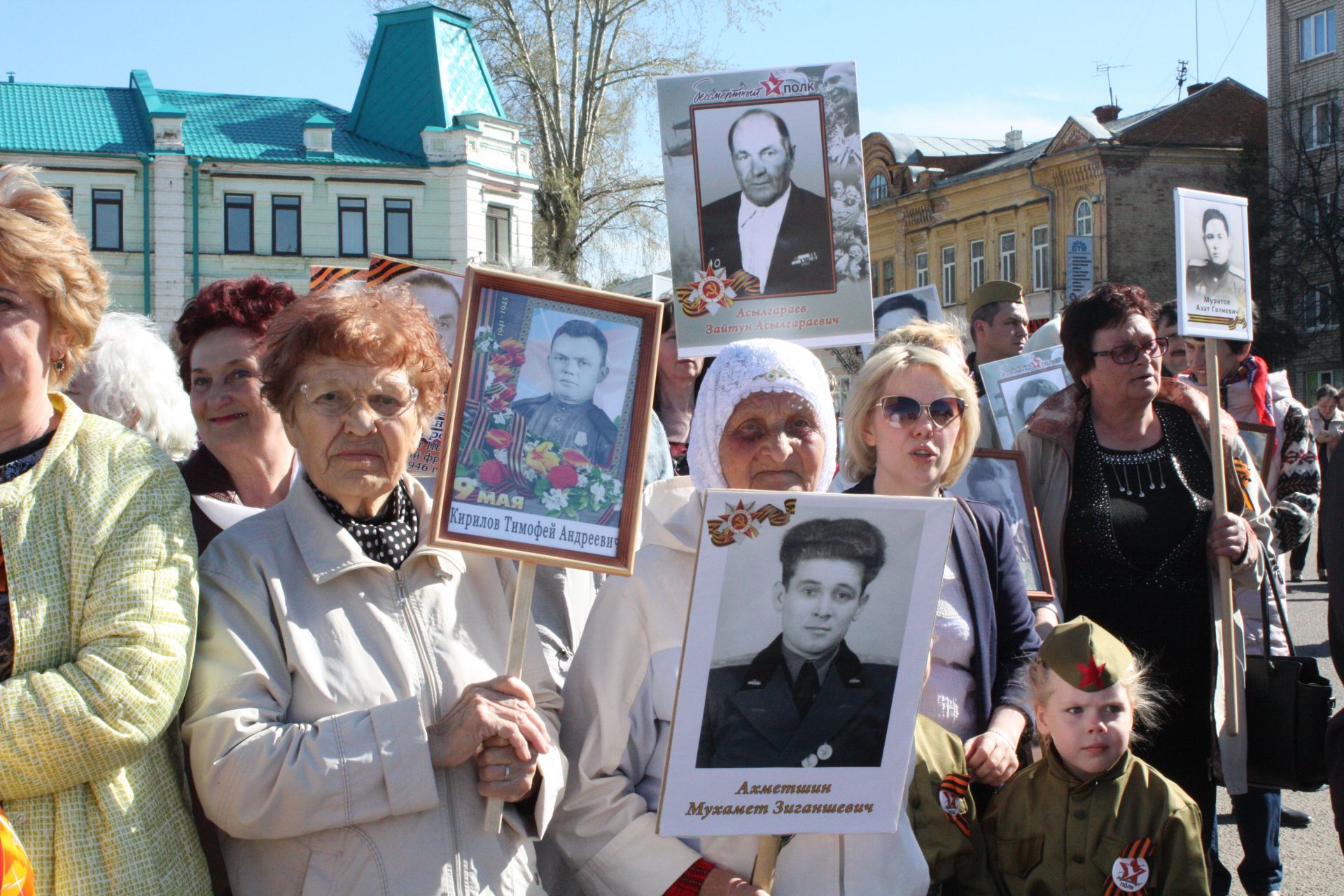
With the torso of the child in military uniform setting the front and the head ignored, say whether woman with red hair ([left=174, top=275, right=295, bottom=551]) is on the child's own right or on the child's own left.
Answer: on the child's own right

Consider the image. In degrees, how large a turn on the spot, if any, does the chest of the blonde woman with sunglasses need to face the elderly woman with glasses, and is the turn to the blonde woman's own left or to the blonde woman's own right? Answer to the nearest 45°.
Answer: approximately 45° to the blonde woman's own right

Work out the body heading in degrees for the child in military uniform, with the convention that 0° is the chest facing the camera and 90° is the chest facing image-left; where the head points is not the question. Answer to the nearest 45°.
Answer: approximately 0°

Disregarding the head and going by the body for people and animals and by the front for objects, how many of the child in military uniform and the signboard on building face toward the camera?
2

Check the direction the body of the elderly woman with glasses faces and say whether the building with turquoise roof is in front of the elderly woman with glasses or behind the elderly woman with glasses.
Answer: behind

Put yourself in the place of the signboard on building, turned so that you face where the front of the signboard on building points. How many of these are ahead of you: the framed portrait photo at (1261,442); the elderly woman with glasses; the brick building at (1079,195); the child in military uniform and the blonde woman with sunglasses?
4
